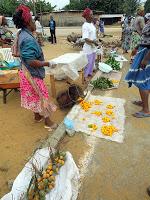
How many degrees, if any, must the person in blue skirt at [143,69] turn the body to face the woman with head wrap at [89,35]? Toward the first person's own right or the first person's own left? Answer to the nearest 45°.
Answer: approximately 45° to the first person's own right

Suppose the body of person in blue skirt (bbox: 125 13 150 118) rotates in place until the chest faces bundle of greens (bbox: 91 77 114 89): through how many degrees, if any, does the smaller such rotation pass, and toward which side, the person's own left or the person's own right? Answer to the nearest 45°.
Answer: approximately 45° to the person's own right

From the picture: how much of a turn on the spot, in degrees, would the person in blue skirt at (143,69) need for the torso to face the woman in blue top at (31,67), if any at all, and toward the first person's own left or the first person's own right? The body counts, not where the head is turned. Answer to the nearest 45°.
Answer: approximately 45° to the first person's own left

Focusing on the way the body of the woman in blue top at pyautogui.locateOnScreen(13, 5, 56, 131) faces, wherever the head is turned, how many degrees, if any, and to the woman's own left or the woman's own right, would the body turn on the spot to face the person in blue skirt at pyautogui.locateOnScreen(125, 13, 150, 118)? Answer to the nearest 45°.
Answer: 0° — they already face them

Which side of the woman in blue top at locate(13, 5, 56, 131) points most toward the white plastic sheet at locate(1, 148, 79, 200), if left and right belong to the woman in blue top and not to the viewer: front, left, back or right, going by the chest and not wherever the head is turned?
right

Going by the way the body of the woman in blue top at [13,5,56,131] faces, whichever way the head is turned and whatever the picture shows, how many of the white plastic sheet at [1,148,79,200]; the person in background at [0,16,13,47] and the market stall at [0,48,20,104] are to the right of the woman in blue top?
1

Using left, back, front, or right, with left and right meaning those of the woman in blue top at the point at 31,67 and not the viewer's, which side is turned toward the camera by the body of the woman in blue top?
right

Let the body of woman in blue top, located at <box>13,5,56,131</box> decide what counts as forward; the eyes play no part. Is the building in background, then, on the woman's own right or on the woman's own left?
on the woman's own left

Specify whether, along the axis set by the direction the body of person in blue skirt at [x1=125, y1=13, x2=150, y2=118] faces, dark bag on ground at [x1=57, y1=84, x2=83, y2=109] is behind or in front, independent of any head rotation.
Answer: in front

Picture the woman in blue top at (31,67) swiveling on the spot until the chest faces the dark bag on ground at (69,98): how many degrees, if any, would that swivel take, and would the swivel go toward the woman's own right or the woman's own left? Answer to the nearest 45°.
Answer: approximately 45° to the woman's own left

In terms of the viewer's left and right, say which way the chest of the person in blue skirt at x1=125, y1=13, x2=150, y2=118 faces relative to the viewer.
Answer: facing to the left of the viewer

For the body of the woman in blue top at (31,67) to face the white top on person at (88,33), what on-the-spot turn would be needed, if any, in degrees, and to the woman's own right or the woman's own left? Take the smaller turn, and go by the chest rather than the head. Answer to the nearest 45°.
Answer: approximately 45° to the woman's own left

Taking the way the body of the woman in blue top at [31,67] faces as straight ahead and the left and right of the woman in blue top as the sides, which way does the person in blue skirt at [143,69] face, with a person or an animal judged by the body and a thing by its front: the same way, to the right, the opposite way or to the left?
the opposite way
